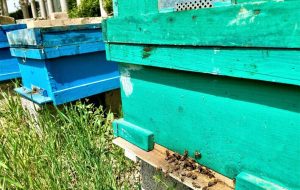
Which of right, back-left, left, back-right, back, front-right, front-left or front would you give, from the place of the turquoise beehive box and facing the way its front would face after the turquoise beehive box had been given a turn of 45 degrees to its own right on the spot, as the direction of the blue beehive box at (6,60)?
front-right

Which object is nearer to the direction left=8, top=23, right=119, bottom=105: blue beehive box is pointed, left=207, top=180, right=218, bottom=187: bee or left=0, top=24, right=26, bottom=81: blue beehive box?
the bee

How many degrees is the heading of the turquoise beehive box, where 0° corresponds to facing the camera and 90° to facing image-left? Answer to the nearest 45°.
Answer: approximately 45°

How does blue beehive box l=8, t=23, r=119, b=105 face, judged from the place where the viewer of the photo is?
facing the viewer and to the left of the viewer

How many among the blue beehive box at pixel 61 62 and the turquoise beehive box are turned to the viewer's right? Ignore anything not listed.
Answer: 0

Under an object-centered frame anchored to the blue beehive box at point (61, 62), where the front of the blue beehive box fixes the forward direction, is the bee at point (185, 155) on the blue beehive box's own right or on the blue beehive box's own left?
on the blue beehive box's own left

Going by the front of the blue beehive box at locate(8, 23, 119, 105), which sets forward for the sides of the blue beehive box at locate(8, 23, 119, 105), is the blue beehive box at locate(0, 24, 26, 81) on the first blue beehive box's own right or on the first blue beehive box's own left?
on the first blue beehive box's own right

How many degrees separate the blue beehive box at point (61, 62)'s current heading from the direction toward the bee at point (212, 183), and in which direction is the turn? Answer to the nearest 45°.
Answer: approximately 45° to its left
